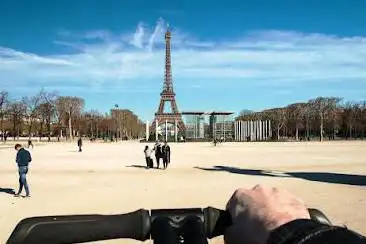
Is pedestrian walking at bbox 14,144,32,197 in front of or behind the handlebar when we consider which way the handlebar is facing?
in front

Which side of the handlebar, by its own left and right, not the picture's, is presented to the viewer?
back
